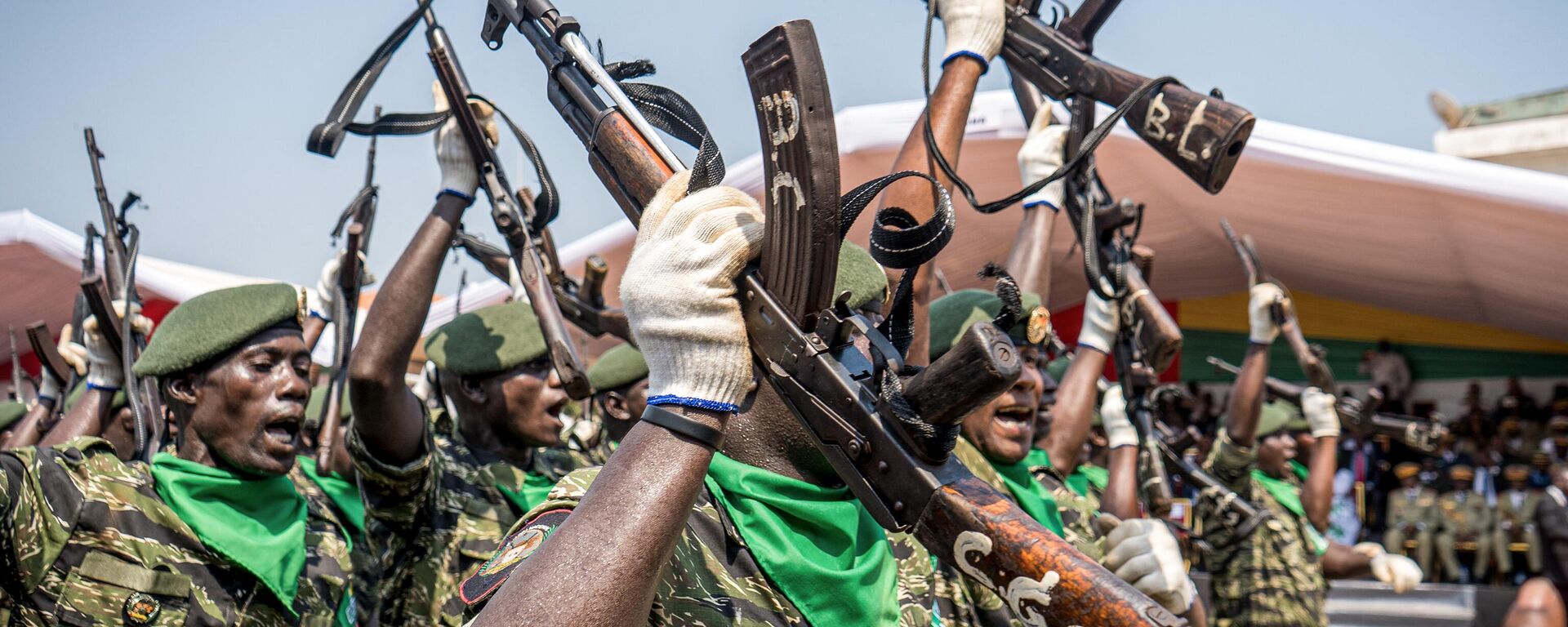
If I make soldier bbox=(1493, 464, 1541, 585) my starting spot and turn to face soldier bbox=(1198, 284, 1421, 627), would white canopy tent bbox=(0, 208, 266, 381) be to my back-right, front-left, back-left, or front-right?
front-right

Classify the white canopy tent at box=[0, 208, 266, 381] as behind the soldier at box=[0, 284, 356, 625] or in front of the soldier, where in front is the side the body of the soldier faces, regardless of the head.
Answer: behind
